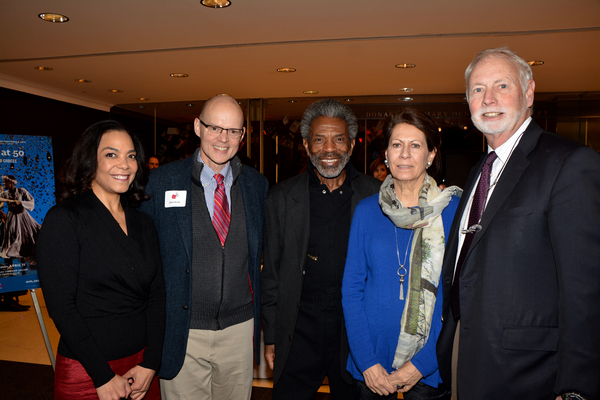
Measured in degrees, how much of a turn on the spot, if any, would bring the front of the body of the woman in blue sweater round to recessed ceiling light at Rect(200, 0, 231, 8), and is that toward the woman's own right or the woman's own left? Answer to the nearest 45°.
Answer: approximately 135° to the woman's own right

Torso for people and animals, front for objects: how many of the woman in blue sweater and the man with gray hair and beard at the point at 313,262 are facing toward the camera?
2

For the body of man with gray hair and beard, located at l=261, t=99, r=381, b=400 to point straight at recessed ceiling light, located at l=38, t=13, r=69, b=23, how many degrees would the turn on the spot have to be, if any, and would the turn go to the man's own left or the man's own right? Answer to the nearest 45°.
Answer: approximately 135° to the man's own right

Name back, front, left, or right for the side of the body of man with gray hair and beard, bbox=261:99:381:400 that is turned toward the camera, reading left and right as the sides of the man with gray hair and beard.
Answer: front

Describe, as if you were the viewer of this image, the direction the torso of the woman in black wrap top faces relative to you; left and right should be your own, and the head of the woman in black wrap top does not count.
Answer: facing the viewer and to the right of the viewer

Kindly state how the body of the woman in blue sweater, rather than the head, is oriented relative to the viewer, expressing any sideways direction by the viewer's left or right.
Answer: facing the viewer
